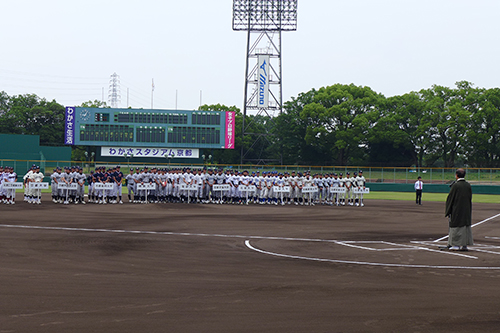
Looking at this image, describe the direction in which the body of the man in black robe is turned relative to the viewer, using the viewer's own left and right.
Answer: facing away from the viewer and to the left of the viewer
